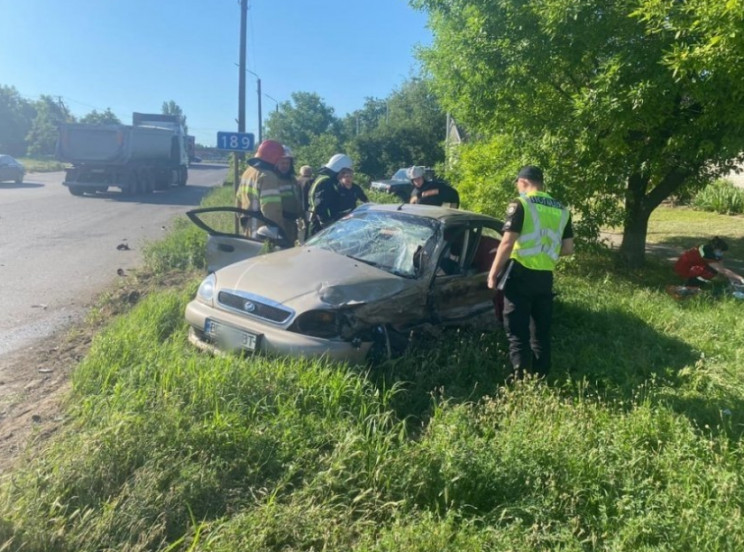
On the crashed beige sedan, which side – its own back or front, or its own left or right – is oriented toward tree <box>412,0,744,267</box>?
back

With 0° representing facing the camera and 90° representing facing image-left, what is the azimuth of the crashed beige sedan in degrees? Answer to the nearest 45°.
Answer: approximately 45°

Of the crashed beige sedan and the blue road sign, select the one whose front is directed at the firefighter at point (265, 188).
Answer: the blue road sign

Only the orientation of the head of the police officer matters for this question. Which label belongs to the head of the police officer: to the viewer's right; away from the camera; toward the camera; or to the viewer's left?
to the viewer's left

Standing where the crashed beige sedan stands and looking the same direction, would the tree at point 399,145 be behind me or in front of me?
behind

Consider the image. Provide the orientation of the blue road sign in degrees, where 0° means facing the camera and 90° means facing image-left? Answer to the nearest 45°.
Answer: approximately 0°
